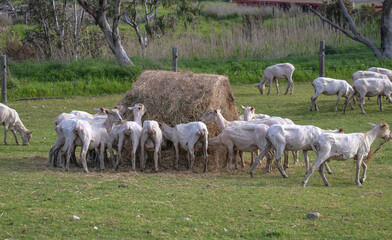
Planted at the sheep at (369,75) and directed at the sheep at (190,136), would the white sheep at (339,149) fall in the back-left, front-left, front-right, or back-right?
front-left

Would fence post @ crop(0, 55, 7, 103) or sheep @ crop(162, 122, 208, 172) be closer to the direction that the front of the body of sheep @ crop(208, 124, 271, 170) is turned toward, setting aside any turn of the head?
the sheep

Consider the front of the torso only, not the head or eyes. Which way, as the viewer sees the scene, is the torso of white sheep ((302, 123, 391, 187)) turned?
to the viewer's right

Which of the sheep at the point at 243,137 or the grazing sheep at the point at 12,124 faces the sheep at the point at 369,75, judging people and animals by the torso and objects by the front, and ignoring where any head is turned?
the grazing sheep

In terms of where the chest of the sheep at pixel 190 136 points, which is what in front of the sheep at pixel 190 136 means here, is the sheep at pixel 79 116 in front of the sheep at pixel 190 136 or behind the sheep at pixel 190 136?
in front

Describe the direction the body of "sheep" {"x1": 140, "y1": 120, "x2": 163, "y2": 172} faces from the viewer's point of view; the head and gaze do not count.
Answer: away from the camera

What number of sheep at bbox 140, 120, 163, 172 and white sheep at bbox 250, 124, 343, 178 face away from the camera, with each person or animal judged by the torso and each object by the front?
1

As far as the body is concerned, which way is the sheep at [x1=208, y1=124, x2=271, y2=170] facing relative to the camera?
to the viewer's left

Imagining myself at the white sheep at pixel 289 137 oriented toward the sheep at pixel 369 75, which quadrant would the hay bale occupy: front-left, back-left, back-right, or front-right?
front-left

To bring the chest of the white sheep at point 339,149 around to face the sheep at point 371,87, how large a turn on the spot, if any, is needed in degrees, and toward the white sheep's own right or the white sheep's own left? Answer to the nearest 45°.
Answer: approximately 90° to the white sheep's own left

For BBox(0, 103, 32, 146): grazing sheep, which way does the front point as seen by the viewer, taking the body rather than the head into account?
to the viewer's right

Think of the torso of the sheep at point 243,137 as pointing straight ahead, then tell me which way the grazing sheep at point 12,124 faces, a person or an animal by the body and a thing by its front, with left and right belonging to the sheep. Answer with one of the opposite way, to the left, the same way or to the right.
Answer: the opposite way
